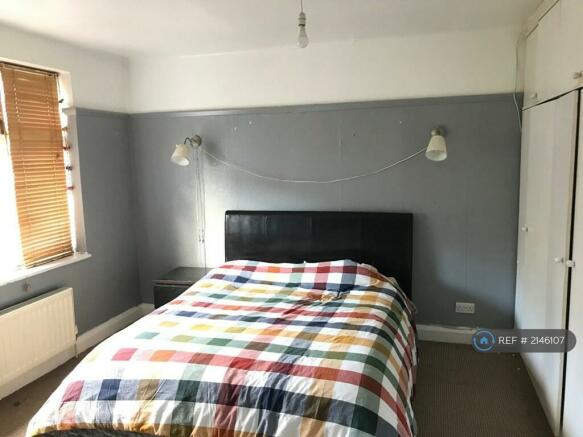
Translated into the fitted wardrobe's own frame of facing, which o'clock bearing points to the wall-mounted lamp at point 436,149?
The wall-mounted lamp is roughly at 1 o'clock from the fitted wardrobe.

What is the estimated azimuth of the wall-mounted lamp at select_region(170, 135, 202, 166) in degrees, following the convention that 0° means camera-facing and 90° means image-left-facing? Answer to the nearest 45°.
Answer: approximately 45°

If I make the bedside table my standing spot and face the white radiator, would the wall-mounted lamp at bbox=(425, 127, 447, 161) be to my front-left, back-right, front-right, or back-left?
back-left

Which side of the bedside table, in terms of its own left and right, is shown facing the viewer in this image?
front

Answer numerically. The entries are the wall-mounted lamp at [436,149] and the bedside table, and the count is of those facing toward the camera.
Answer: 2

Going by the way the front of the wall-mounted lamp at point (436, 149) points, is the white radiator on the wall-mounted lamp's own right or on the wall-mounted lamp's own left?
on the wall-mounted lamp's own right

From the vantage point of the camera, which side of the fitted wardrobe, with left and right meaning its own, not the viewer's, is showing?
left

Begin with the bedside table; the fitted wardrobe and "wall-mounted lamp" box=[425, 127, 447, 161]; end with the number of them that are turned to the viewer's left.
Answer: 1

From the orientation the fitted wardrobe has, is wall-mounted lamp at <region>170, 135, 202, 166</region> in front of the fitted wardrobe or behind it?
in front

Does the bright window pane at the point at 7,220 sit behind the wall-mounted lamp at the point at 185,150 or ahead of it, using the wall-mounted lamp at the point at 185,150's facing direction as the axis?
ahead

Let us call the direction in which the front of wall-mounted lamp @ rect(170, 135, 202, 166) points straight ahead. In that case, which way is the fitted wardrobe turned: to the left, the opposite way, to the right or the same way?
to the right

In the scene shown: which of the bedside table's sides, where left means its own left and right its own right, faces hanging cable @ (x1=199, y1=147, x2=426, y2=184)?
left

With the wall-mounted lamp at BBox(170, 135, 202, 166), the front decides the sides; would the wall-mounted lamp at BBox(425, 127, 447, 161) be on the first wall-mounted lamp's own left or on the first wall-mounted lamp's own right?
on the first wall-mounted lamp's own left

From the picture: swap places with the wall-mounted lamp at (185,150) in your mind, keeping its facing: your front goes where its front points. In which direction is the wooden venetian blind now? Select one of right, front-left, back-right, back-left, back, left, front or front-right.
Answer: front-right
